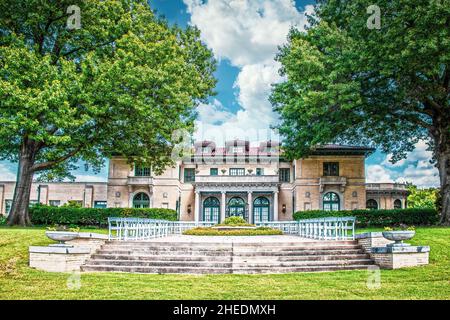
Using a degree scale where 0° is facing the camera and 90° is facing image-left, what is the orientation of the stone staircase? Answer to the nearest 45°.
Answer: approximately 0°

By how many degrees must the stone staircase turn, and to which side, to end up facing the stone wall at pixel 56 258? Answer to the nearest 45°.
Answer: approximately 90° to its right

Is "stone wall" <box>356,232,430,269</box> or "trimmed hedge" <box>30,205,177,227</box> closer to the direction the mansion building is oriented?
the stone wall

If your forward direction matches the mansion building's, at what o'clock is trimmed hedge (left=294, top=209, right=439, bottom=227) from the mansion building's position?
The trimmed hedge is roughly at 11 o'clock from the mansion building.

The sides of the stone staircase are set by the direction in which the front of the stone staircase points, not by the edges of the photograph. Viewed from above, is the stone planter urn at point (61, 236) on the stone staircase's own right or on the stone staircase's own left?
on the stone staircase's own right

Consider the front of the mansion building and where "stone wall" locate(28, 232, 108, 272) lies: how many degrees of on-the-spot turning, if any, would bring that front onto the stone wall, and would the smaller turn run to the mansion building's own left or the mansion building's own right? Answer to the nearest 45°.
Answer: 0° — it already faces it

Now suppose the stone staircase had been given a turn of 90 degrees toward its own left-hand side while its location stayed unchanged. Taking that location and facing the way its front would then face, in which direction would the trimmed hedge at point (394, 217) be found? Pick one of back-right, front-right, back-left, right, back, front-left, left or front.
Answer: front-left

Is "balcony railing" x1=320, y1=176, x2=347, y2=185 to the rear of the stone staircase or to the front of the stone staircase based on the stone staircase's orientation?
to the rear

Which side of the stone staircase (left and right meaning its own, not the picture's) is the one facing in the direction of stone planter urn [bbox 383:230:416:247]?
left

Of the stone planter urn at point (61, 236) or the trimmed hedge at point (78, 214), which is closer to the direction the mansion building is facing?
the stone planter urn

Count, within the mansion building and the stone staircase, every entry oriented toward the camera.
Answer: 2
